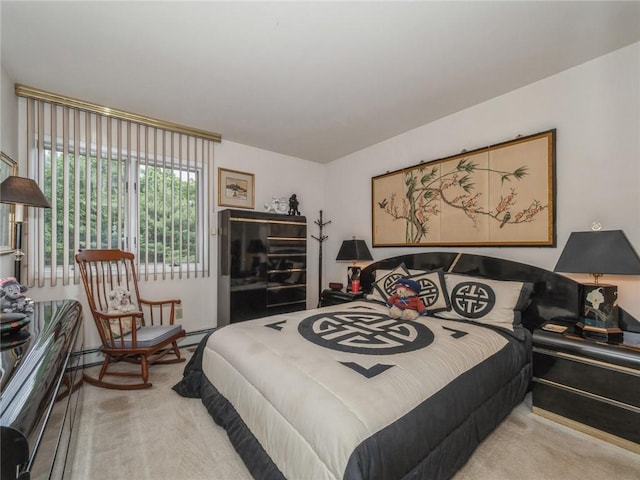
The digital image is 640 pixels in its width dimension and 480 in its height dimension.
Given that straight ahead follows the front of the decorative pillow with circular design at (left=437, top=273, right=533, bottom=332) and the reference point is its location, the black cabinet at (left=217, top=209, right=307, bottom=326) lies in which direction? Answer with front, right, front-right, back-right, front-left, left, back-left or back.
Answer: front-right

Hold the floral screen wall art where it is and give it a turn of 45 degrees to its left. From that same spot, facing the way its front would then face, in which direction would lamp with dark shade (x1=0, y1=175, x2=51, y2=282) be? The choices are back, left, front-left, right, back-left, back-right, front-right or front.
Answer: front-right

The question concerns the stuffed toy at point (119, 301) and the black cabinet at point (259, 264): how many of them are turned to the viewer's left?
0

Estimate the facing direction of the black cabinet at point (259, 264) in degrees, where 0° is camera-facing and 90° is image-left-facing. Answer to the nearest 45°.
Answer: approximately 315°

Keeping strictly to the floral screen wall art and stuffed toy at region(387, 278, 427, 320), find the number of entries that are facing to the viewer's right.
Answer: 0

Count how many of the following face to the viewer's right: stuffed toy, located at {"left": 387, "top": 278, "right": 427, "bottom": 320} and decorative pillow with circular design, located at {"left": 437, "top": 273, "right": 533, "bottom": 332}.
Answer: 0

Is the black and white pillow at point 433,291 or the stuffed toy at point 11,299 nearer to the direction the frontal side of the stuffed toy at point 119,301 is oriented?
the black and white pillow

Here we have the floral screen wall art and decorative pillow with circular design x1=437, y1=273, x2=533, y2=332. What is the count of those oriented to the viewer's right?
0

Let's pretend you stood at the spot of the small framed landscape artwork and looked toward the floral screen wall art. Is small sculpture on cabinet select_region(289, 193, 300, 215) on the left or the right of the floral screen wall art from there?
left

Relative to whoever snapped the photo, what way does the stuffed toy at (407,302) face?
facing the viewer and to the left of the viewer

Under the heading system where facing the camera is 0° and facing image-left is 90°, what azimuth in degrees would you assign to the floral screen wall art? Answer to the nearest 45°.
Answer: approximately 45°

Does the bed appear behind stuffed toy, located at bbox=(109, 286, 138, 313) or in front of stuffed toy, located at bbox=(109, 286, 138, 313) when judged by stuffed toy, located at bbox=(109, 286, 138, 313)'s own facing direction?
in front

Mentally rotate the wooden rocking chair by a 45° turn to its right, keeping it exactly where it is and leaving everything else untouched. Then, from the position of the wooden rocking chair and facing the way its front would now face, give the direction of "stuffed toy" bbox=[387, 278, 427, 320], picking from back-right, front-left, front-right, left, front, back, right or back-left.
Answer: front-left
